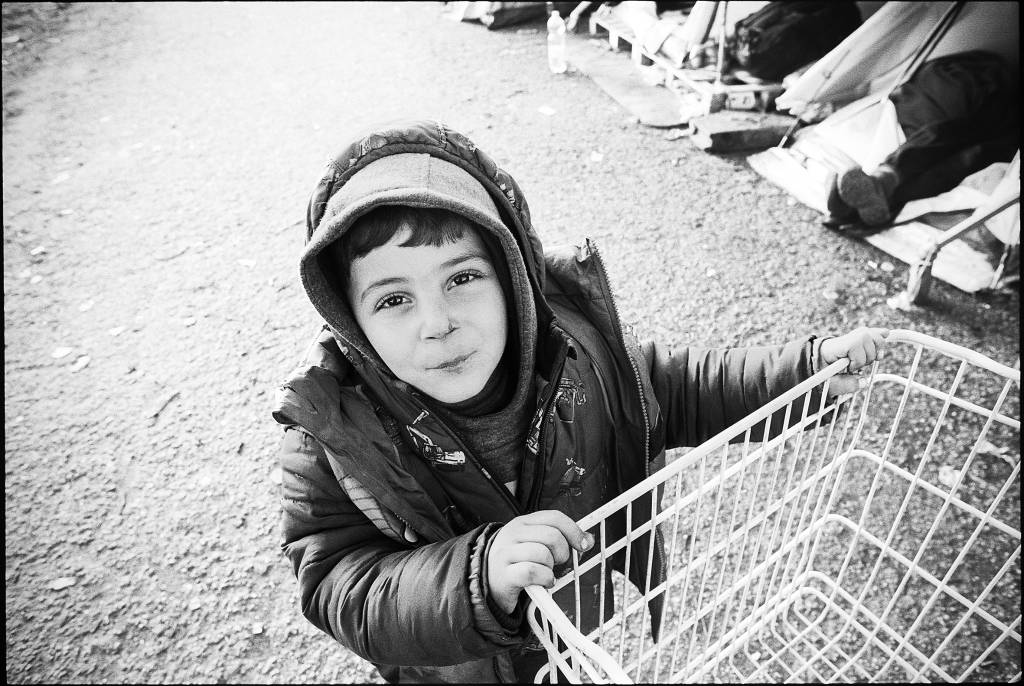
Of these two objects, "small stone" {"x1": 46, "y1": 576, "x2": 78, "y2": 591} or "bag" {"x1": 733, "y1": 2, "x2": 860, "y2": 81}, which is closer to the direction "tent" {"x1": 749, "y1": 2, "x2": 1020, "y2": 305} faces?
the small stone

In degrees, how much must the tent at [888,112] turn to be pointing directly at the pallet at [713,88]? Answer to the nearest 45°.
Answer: approximately 90° to its right

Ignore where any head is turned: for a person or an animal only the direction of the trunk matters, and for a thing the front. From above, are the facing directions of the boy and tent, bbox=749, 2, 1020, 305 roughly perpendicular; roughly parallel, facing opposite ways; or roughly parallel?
roughly perpendicular

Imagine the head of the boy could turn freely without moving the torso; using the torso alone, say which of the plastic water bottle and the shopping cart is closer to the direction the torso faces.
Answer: the shopping cart

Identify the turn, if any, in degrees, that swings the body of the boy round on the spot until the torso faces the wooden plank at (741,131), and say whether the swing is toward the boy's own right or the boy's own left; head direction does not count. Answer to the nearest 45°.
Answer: approximately 135° to the boy's own left

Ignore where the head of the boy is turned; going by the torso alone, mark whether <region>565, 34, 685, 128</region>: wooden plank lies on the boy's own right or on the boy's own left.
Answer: on the boy's own left

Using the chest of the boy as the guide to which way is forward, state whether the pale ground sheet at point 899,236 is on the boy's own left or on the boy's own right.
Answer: on the boy's own left

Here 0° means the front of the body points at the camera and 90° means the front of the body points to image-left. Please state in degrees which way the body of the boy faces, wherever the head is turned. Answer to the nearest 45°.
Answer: approximately 315°

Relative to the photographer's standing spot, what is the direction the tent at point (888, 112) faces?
facing the viewer and to the left of the viewer

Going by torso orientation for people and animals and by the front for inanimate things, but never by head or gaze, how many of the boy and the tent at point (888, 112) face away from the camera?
0
